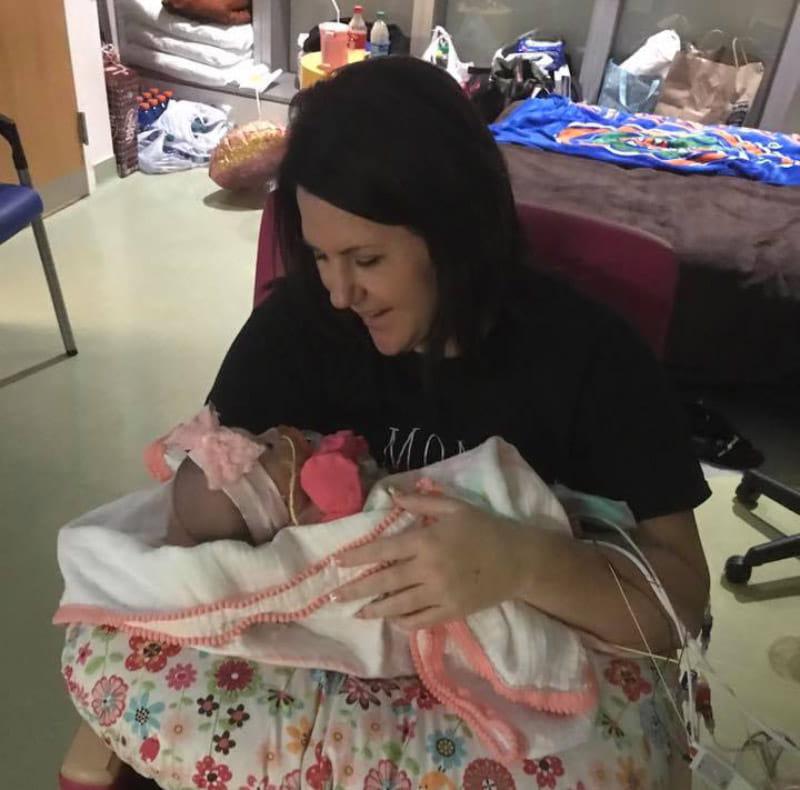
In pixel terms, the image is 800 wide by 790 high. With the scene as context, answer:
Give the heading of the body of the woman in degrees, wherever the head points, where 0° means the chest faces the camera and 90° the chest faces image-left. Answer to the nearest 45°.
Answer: approximately 45°

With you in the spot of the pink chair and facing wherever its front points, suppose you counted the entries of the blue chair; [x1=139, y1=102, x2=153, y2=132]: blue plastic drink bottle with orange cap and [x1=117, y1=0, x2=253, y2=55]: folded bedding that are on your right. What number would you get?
3

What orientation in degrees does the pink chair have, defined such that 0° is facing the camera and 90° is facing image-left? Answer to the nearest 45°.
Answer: approximately 45°

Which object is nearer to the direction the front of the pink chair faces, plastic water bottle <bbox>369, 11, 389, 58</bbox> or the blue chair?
the blue chair

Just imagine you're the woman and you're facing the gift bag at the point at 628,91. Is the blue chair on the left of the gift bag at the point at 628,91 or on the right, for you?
left

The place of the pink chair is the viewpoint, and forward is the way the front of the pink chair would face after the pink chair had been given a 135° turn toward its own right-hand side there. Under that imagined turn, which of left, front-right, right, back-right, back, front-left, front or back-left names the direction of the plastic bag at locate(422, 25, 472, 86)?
front

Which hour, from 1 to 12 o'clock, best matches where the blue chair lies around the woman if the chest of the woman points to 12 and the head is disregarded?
The blue chair is roughly at 3 o'clock from the woman.
